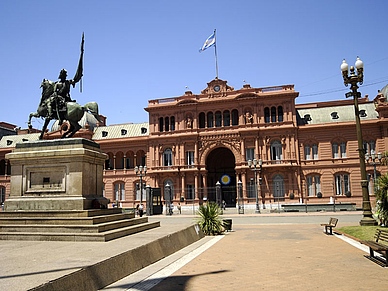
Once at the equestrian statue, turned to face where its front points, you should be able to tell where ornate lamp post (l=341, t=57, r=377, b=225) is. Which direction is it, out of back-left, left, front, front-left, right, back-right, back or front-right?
back

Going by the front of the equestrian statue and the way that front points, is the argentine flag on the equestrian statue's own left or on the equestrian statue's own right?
on the equestrian statue's own right

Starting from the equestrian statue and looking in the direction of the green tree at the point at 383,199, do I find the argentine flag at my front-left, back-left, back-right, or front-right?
front-left

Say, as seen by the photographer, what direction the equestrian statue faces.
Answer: facing to the left of the viewer

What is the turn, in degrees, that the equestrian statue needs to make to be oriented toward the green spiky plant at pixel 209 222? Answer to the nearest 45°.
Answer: approximately 180°

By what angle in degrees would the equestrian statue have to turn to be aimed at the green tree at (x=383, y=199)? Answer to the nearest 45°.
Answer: approximately 180°
